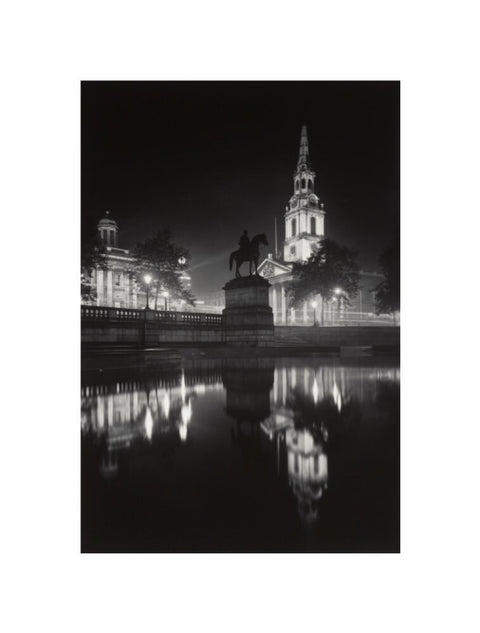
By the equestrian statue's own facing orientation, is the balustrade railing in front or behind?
behind

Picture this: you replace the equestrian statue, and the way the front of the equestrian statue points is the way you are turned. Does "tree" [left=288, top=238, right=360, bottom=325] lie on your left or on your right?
on your left

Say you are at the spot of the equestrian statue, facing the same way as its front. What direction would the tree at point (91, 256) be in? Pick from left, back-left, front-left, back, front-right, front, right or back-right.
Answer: back

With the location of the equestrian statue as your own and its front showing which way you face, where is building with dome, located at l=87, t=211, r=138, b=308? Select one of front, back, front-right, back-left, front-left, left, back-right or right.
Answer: back-left

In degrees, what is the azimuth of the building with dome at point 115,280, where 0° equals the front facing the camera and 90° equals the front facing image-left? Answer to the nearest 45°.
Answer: approximately 315°

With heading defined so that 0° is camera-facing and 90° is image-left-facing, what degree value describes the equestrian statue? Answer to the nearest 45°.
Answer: approximately 270°

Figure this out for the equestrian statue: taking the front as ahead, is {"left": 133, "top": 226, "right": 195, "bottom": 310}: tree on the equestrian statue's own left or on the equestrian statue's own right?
on the equestrian statue's own left
